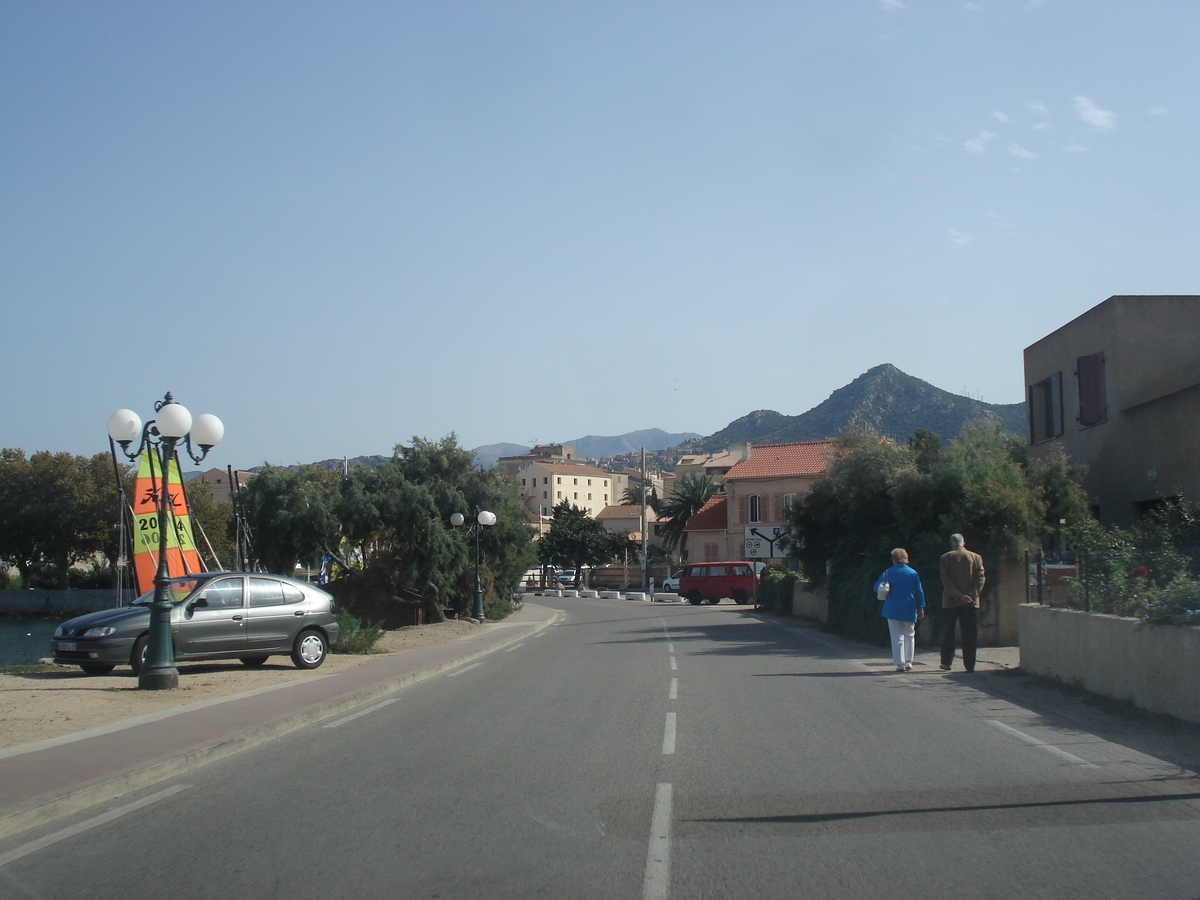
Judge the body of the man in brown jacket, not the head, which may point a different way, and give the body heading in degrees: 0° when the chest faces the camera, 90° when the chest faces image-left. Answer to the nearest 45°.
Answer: approximately 180°

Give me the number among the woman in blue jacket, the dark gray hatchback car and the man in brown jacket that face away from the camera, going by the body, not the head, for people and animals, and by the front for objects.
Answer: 2

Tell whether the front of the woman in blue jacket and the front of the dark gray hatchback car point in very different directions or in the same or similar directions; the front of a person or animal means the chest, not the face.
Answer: very different directions

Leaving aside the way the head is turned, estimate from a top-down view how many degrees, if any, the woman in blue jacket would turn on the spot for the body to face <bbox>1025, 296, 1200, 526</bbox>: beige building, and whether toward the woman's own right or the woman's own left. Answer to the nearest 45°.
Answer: approximately 45° to the woman's own right

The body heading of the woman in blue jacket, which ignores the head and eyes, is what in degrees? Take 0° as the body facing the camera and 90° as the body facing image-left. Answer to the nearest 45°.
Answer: approximately 180°

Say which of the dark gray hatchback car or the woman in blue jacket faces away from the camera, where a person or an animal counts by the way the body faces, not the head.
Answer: the woman in blue jacket

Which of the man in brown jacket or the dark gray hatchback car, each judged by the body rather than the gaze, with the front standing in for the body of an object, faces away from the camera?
the man in brown jacket

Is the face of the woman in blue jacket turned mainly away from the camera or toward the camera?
away from the camera
